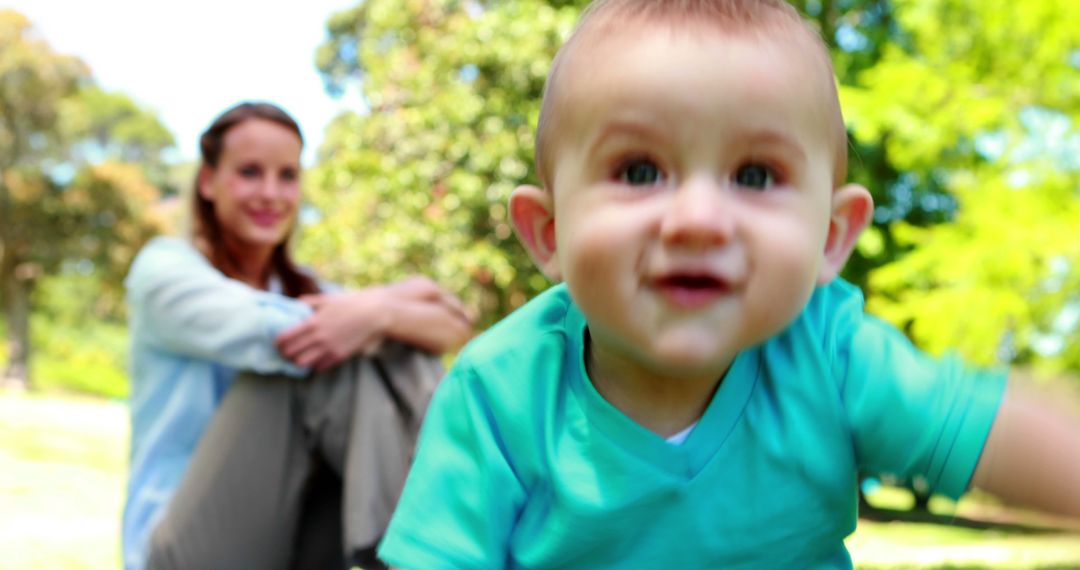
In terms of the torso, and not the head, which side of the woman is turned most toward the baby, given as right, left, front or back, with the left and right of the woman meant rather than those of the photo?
front

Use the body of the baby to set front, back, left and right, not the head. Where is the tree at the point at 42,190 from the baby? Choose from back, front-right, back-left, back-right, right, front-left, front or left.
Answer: back-right

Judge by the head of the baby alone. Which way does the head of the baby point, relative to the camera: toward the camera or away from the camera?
toward the camera

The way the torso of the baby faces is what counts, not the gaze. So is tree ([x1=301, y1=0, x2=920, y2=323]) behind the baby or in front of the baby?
behind

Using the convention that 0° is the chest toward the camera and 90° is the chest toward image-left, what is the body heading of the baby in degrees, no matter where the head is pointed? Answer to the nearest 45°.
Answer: approximately 0°

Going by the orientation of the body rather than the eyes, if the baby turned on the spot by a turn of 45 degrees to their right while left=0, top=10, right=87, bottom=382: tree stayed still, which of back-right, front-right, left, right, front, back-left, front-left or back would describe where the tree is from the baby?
right

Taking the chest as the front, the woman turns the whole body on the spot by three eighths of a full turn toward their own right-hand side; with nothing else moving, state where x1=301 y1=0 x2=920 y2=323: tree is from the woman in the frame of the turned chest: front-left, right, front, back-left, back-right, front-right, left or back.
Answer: right

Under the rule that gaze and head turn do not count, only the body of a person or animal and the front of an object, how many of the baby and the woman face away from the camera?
0
